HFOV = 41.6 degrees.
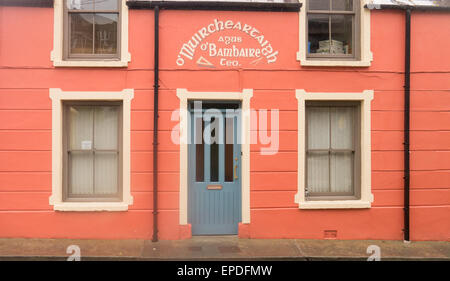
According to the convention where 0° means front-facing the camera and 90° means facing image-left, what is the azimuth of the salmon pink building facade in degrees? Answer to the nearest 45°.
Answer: approximately 0°
